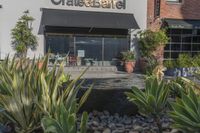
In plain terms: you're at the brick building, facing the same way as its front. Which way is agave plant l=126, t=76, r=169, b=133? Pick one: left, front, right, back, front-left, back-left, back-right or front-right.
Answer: front

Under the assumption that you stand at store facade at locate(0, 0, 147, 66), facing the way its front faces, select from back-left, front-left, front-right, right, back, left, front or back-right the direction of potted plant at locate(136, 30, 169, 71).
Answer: left

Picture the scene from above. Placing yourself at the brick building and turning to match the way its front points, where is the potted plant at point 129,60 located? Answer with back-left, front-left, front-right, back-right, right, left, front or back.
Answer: front-right

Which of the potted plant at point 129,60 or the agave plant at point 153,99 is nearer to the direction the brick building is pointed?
the agave plant

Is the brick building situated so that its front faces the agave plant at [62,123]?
yes

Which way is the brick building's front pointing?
toward the camera

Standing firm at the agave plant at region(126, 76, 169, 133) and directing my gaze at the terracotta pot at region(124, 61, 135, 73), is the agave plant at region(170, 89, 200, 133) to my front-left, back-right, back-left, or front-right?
back-right

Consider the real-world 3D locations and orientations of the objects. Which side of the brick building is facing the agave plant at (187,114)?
front

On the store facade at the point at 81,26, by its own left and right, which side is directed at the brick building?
left

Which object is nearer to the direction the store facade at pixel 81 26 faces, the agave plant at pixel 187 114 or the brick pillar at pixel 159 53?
the agave plant
